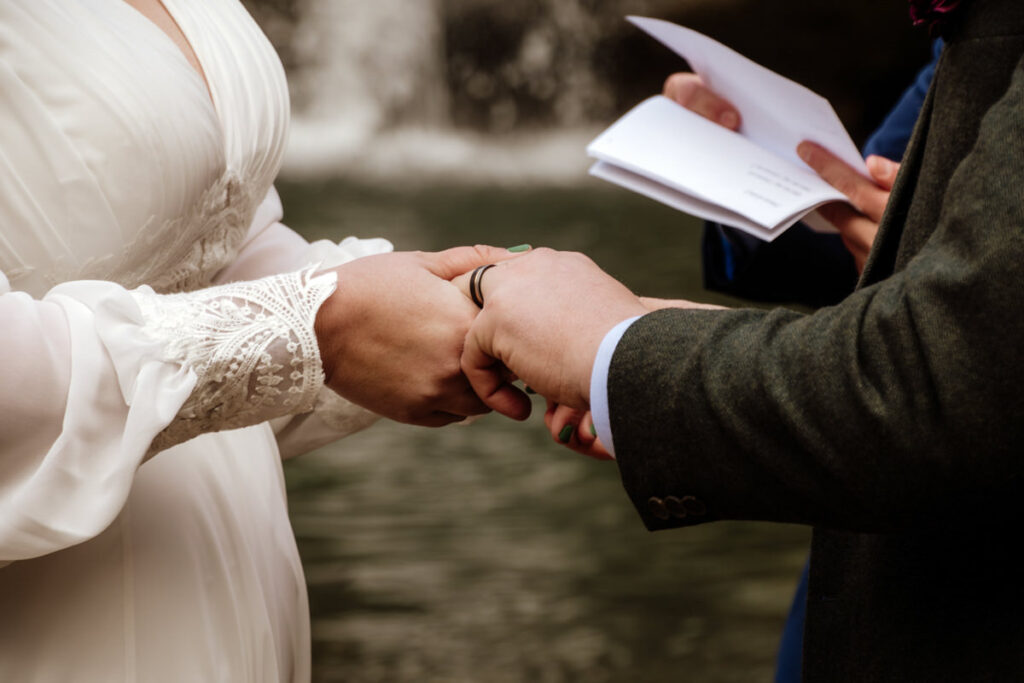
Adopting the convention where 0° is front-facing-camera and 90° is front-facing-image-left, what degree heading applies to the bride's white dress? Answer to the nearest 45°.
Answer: approximately 315°
